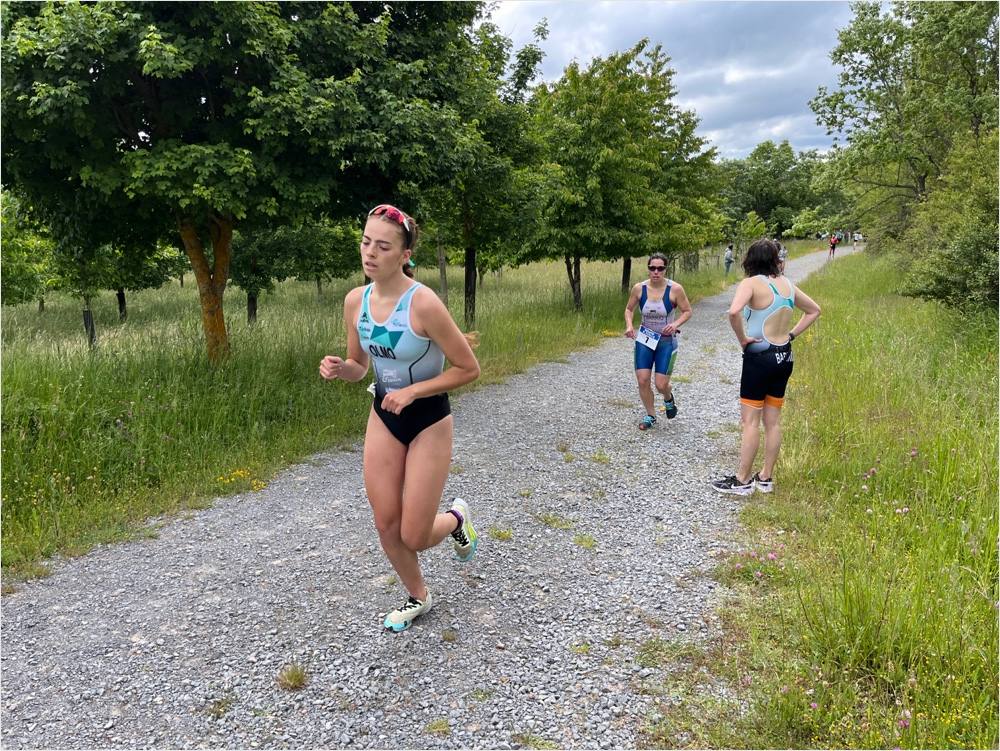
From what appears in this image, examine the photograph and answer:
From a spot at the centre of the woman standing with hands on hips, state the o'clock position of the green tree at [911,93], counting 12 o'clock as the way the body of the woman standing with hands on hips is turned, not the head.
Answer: The green tree is roughly at 2 o'clock from the woman standing with hands on hips.

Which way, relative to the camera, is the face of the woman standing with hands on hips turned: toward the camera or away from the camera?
away from the camera

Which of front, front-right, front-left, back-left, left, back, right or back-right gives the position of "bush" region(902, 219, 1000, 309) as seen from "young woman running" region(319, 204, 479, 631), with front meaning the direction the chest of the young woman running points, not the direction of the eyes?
back

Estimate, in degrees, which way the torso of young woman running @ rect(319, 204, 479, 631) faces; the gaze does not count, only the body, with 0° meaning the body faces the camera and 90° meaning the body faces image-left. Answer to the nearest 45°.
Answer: approximately 45°

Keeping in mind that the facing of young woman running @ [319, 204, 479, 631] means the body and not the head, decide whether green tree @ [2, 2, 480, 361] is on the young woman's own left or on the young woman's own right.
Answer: on the young woman's own right

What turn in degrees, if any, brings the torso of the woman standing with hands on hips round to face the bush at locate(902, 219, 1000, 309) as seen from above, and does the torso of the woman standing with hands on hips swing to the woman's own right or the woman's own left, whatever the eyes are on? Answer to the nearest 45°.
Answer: approximately 45° to the woman's own right

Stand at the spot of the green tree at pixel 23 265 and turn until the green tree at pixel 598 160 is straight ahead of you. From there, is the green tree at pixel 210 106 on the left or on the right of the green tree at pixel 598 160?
right

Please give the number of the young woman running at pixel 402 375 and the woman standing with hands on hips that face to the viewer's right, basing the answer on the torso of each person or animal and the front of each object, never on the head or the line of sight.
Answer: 0

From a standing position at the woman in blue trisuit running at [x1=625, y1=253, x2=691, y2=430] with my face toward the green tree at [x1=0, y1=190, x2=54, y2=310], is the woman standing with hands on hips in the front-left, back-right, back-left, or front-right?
back-left

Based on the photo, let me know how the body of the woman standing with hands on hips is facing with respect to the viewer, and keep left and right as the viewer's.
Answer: facing away from the viewer and to the left of the viewer

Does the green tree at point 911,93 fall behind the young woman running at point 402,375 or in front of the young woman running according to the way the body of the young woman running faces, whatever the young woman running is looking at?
behind

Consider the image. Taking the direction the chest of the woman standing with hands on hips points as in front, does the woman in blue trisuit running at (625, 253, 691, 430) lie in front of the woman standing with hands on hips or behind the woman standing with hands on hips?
in front
